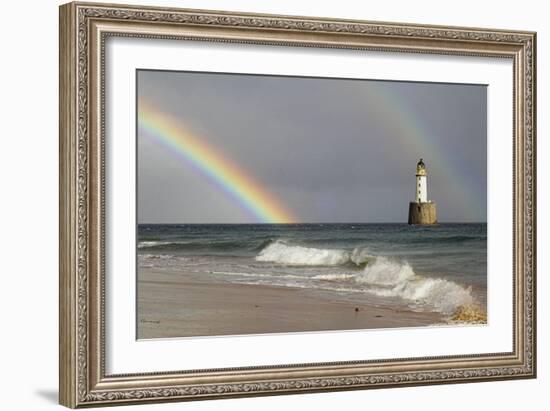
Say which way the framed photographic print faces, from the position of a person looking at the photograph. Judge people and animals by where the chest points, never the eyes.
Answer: facing the viewer and to the right of the viewer
